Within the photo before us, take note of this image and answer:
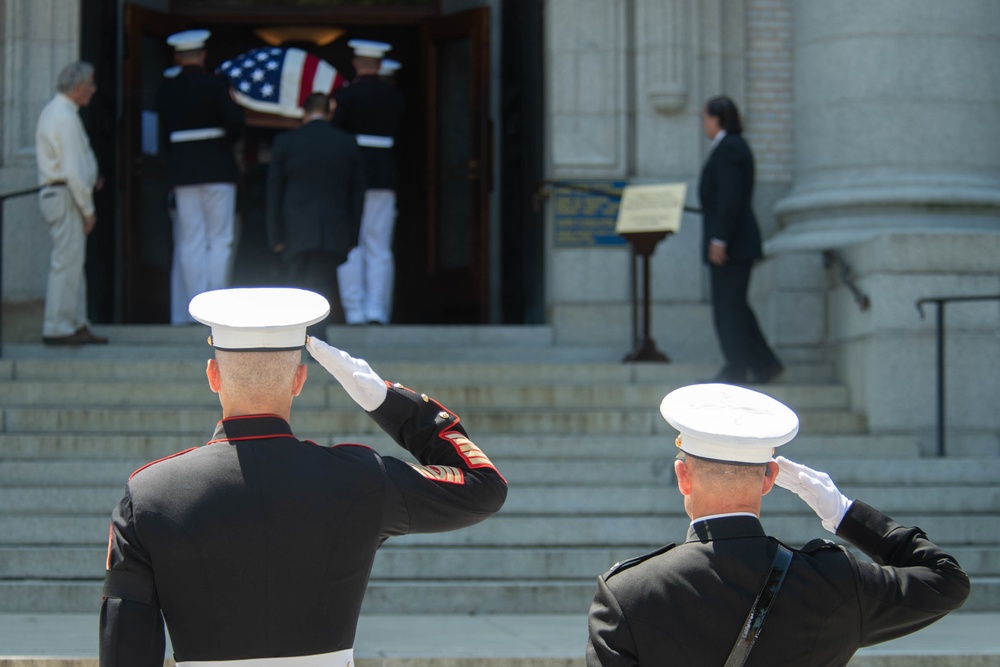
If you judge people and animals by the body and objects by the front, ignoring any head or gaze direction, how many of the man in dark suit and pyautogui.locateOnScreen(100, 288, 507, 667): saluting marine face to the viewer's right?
0

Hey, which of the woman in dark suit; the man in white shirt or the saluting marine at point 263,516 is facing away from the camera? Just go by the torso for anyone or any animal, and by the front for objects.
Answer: the saluting marine

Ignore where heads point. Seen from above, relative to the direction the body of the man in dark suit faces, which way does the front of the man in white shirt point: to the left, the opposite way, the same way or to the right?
to the right

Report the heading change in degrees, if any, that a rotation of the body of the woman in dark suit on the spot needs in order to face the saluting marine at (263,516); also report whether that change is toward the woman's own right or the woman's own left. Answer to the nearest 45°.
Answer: approximately 90° to the woman's own left

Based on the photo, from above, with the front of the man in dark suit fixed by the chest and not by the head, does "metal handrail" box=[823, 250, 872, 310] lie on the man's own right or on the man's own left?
on the man's own right

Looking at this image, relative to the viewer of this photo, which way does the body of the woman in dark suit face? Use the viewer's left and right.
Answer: facing to the left of the viewer

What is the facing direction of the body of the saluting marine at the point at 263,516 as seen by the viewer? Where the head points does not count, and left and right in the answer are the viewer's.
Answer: facing away from the viewer

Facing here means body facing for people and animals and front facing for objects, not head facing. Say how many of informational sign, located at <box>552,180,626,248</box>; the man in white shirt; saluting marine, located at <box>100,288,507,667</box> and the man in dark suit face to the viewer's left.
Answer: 0

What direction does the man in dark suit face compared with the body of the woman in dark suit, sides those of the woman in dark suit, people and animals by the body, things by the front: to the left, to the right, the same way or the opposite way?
to the right

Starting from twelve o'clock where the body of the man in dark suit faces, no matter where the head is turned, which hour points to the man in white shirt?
The man in white shirt is roughly at 9 o'clock from the man in dark suit.

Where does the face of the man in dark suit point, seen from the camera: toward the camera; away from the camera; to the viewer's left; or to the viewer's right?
away from the camera

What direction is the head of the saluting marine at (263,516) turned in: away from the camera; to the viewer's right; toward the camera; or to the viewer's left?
away from the camera

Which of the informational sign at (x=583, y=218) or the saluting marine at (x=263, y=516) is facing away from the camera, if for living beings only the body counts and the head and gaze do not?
the saluting marine

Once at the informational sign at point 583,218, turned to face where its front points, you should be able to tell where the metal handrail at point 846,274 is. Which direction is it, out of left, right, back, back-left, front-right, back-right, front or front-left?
front-left

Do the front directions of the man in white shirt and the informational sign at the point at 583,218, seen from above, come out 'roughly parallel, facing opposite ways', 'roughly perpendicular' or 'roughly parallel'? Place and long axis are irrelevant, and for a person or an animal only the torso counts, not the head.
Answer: roughly perpendicular

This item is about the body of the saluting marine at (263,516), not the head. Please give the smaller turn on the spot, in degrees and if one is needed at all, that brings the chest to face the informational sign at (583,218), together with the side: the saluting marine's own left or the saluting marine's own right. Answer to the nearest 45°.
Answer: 0° — they already face it

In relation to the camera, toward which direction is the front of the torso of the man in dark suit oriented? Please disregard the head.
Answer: away from the camera

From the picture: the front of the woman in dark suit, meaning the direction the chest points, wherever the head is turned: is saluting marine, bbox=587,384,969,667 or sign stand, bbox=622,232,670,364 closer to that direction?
the sign stand

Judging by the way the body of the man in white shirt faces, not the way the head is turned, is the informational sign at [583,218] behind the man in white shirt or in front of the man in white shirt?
in front

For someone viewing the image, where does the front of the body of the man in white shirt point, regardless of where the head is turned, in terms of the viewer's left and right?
facing to the right of the viewer

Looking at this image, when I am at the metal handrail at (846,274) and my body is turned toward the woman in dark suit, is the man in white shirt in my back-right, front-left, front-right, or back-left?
front-right
